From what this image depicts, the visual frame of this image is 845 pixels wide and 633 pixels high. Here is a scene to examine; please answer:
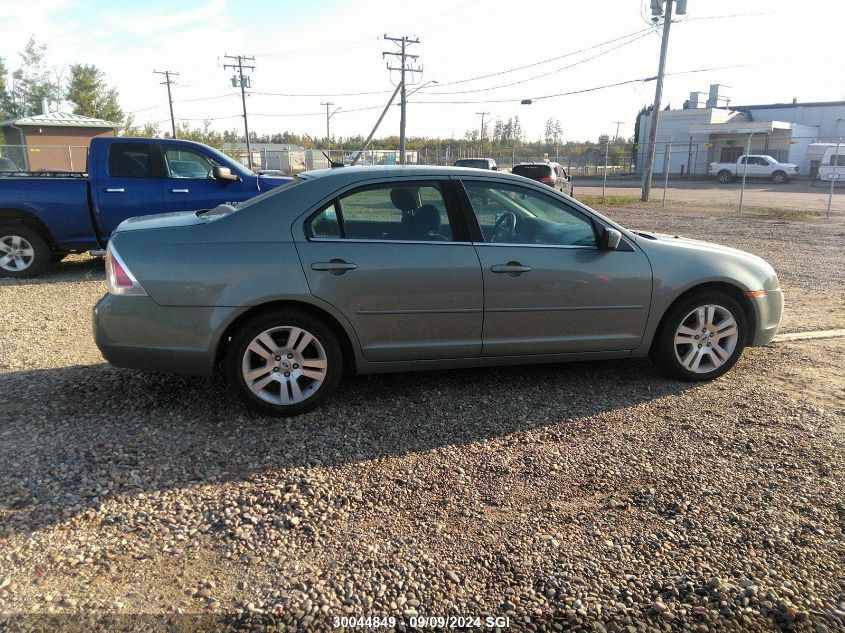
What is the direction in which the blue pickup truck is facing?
to the viewer's right

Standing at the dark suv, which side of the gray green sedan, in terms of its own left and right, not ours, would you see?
left

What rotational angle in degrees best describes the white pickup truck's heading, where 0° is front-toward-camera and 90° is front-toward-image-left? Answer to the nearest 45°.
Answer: approximately 270°

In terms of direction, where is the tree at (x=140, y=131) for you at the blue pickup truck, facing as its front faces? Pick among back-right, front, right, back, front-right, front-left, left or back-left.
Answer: left

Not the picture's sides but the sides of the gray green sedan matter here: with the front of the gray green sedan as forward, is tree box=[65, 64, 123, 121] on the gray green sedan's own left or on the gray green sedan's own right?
on the gray green sedan's own left

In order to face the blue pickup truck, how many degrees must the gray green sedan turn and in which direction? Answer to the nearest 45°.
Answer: approximately 135° to its left

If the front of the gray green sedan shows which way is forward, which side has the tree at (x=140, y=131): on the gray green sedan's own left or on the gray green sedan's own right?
on the gray green sedan's own left

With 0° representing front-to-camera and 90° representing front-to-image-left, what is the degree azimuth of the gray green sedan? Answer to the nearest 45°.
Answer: approximately 270°

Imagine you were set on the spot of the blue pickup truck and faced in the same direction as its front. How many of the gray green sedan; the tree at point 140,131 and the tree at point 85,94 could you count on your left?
2

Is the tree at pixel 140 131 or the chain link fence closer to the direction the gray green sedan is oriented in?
the chain link fence
